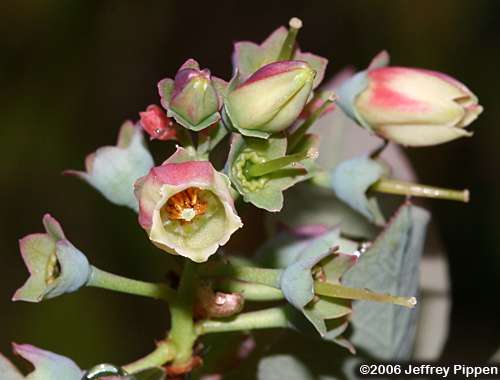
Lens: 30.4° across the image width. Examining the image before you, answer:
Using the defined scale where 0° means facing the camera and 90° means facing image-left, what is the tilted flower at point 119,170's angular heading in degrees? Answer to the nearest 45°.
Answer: approximately 90°

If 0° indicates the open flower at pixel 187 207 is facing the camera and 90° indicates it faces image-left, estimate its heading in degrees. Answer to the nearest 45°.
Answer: approximately 0°

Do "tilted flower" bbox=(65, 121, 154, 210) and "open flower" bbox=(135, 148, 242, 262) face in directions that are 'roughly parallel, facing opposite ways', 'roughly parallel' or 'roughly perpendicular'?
roughly perpendicular
